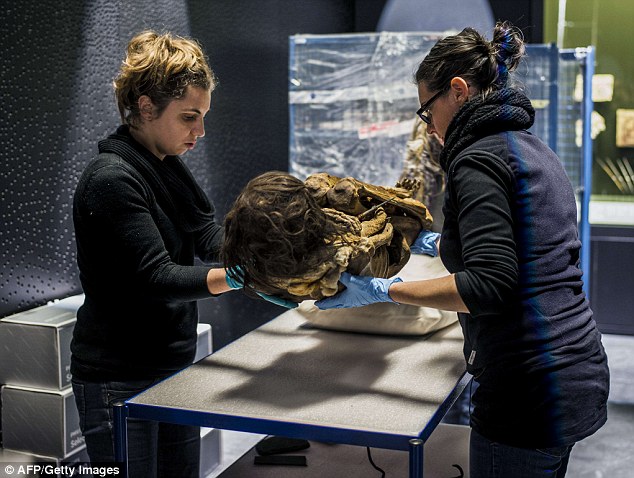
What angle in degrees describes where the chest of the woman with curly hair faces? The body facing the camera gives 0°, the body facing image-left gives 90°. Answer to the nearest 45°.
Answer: approximately 270°

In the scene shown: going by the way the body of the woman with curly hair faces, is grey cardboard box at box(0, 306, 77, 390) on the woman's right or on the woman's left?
on the woman's left

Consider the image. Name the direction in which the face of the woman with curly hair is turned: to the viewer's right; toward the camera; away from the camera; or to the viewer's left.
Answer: to the viewer's right

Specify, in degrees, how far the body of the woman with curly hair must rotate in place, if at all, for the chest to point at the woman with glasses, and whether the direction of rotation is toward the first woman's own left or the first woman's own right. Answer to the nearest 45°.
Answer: approximately 45° to the first woman's own right

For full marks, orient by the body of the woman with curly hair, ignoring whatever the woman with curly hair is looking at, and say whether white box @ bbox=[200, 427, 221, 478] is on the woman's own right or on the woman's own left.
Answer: on the woman's own left

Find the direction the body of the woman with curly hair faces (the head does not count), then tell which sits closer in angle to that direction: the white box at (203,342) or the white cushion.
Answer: the white cushion

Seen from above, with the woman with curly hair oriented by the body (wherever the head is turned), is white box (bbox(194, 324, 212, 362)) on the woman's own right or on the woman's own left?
on the woman's own left

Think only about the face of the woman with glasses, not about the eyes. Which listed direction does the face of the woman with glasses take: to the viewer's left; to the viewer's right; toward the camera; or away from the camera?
to the viewer's left
